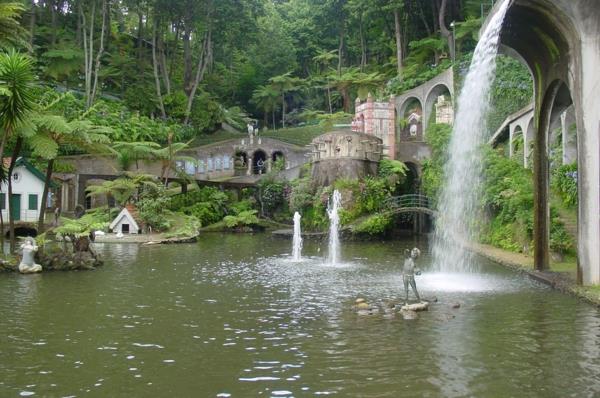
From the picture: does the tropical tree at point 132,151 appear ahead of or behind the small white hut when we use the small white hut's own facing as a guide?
behind

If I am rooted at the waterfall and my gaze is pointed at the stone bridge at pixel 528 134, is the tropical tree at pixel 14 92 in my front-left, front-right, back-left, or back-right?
back-left

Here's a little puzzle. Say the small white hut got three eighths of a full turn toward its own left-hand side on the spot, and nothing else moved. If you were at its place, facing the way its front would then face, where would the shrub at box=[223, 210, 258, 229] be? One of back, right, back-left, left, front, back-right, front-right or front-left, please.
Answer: front

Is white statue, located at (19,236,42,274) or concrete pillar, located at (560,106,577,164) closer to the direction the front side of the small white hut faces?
the white statue

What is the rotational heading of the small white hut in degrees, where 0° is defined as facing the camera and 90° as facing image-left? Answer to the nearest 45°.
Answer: approximately 0°

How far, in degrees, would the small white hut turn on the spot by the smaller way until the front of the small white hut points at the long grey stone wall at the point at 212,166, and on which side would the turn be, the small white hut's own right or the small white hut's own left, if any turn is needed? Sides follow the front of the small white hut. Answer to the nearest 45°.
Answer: approximately 135° to the small white hut's own left

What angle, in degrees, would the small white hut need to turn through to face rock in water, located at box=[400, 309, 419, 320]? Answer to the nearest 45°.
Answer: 0° — it already faces it

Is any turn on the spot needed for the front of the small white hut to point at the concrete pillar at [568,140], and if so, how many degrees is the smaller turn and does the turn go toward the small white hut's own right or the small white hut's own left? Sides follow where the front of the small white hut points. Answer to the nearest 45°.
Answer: approximately 45° to the small white hut's own left

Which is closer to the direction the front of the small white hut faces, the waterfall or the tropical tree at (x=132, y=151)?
the waterfall

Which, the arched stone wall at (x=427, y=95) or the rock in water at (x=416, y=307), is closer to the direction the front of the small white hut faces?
the rock in water

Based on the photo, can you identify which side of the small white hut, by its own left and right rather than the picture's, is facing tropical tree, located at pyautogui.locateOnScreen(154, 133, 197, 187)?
back

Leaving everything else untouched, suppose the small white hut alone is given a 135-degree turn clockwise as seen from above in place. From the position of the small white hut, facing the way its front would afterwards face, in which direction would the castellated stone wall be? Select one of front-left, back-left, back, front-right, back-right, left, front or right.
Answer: back-right

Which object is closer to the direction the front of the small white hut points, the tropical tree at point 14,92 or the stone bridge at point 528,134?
the tropical tree

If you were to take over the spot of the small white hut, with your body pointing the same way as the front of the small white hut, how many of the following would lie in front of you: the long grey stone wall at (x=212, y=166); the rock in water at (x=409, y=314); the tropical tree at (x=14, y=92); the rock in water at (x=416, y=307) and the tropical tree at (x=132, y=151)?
3
